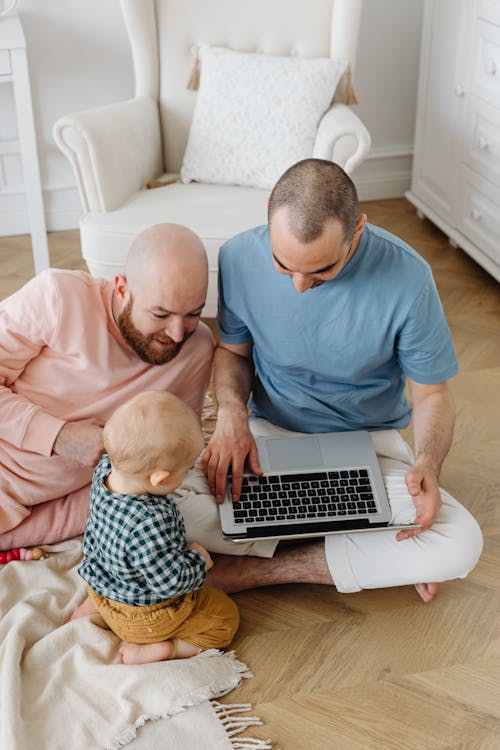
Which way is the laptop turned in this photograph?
away from the camera

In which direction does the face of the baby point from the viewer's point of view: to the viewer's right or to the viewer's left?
to the viewer's right

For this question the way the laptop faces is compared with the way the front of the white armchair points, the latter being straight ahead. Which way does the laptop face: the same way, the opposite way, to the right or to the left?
the opposite way

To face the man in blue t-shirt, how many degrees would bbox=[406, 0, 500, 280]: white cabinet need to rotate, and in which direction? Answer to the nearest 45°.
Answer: approximately 45° to its left

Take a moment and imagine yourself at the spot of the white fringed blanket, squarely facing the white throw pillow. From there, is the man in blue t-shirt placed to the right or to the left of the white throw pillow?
right
